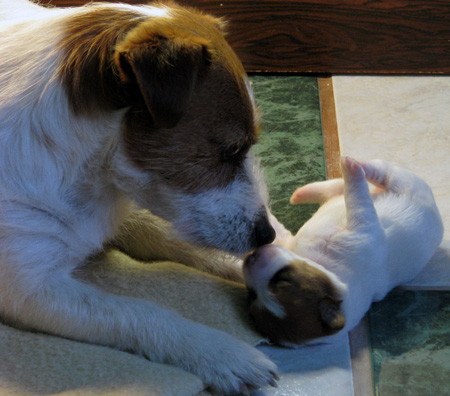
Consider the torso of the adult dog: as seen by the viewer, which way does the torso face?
to the viewer's right

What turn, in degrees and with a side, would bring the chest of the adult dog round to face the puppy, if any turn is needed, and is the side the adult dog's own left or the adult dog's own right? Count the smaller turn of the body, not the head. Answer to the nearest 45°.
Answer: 0° — it already faces it
